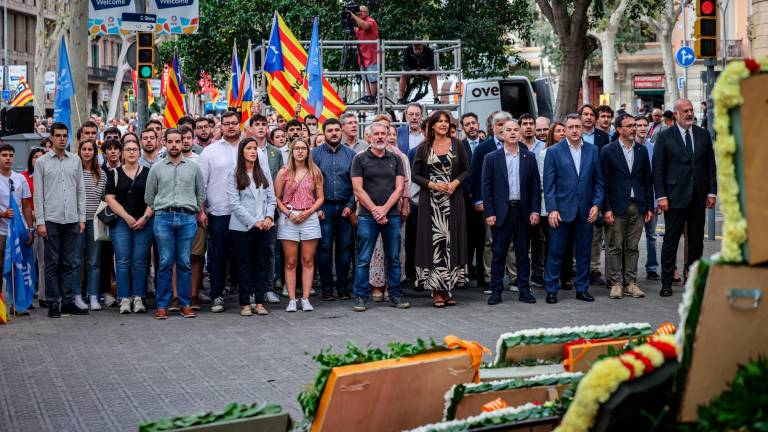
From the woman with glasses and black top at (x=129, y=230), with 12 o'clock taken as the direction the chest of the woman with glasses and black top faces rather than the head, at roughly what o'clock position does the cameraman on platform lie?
The cameraman on platform is roughly at 7 o'clock from the woman with glasses and black top.

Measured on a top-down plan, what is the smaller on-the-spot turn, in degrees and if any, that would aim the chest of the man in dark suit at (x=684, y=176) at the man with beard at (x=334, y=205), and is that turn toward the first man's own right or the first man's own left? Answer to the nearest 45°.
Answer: approximately 90° to the first man's own right

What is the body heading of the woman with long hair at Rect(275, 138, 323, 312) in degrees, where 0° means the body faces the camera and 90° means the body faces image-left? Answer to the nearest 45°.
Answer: approximately 0°

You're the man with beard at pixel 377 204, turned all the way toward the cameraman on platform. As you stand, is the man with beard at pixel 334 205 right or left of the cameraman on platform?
left

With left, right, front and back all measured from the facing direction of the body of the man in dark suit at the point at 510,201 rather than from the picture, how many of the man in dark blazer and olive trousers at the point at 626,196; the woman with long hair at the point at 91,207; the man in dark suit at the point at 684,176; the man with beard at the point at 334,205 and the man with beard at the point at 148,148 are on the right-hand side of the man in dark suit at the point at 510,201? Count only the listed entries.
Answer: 3

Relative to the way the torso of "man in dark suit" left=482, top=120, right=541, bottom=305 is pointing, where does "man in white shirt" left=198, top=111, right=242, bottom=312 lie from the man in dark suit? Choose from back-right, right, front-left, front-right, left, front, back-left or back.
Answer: right

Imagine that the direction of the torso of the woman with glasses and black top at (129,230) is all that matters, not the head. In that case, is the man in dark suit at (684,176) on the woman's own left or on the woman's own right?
on the woman's own left

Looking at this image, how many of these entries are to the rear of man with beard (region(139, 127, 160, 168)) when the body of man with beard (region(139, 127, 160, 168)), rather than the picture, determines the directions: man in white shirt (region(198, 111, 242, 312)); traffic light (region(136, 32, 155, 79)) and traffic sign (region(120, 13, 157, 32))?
2

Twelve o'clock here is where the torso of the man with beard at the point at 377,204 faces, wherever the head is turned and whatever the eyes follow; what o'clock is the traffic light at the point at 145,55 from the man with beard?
The traffic light is roughly at 5 o'clock from the man with beard.

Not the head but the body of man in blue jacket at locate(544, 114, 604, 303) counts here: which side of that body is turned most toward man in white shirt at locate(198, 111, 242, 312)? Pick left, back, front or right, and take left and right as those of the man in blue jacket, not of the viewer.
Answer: right

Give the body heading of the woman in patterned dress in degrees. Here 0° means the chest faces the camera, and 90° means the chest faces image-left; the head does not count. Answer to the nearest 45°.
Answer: approximately 0°

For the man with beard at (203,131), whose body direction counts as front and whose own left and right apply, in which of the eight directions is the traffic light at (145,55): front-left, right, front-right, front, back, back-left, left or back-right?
back
